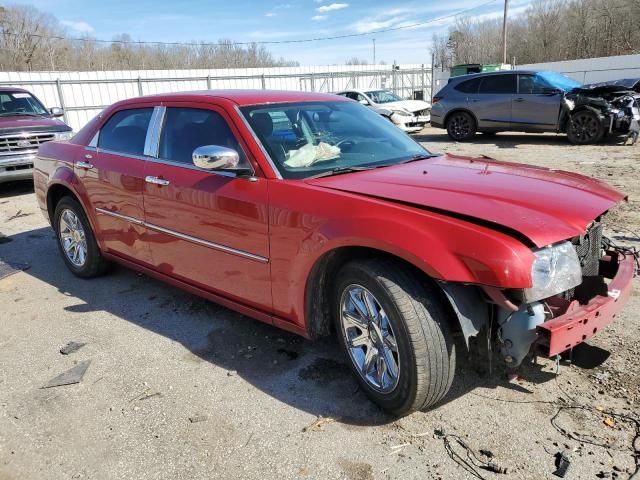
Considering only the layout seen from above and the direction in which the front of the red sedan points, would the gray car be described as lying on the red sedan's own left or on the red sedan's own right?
on the red sedan's own left

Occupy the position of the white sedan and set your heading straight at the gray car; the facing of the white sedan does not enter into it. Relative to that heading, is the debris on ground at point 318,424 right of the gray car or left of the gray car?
right

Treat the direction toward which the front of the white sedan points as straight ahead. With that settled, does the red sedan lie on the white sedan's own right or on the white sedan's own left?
on the white sedan's own right

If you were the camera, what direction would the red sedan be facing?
facing the viewer and to the right of the viewer

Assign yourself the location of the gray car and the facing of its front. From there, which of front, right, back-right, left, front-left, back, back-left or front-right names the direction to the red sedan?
right

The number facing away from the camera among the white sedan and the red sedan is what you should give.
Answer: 0

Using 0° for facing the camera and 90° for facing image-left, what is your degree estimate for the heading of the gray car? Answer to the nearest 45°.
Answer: approximately 270°

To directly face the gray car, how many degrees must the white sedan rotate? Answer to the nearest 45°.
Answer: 0° — it already faces it

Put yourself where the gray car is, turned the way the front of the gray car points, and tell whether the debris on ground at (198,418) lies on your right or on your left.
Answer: on your right

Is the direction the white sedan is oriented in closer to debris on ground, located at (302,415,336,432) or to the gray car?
the gray car

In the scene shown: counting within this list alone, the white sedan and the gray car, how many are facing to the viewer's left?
0

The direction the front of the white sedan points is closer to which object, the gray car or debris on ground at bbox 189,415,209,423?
the gray car
